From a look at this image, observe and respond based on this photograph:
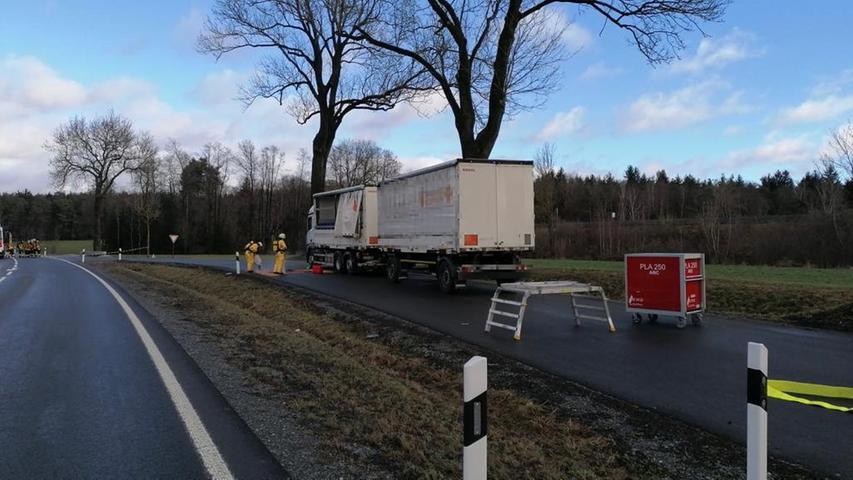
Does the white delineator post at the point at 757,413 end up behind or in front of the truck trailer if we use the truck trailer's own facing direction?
behind

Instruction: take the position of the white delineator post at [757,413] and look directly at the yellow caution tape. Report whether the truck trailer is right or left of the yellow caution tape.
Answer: left

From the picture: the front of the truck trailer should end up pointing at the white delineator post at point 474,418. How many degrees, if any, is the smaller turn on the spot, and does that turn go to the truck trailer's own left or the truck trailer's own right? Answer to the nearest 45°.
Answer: approximately 135° to the truck trailer's own left

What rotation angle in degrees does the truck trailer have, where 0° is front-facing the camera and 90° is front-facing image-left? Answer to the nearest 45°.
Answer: approximately 135°

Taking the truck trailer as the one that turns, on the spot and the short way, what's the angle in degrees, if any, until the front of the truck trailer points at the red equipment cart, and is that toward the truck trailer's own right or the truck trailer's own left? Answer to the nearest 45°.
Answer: approximately 180°

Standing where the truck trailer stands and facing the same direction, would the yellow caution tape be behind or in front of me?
behind

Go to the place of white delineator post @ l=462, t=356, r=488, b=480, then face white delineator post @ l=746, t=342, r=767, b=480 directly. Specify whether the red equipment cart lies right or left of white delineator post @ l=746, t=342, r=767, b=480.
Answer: left
